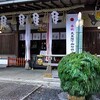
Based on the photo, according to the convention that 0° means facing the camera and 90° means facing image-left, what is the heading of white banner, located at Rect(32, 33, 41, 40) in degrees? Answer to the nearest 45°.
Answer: approximately 0°

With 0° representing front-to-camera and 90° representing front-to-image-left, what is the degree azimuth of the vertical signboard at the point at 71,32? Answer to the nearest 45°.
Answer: approximately 0°

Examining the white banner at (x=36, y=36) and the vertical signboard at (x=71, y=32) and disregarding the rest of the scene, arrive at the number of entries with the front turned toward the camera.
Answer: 2

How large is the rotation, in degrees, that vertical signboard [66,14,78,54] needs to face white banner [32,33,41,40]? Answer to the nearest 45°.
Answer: approximately 135° to its right

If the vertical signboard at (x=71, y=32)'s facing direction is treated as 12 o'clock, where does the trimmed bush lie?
The trimmed bush is roughly at 12 o'clock from the vertical signboard.

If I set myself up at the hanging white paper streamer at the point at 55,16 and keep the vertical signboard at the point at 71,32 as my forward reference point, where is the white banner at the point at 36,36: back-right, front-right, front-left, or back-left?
back-left

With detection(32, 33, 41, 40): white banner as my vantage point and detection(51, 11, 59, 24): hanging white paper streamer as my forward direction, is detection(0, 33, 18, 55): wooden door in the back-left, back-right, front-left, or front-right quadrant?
back-right

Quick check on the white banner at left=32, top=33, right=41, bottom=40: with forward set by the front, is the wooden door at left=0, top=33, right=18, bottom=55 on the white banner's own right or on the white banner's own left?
on the white banner's own right

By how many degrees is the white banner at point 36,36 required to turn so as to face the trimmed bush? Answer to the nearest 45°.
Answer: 0° — it already faces it

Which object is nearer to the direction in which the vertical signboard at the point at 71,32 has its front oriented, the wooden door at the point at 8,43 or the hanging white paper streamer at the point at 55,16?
the hanging white paper streamer
